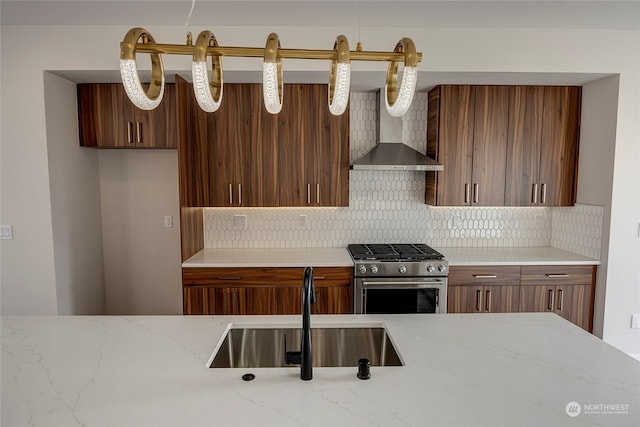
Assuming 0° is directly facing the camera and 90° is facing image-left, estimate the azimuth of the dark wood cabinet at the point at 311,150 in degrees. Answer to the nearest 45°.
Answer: approximately 0°

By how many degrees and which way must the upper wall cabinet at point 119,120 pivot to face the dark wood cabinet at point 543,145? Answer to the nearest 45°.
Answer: approximately 45° to its left

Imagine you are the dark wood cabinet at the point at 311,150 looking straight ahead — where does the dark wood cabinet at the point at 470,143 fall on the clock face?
the dark wood cabinet at the point at 470,143 is roughly at 9 o'clock from the dark wood cabinet at the point at 311,150.

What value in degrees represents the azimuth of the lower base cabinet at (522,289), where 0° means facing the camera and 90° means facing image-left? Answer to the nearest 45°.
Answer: approximately 0°

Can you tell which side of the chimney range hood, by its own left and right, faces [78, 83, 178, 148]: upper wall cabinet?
right

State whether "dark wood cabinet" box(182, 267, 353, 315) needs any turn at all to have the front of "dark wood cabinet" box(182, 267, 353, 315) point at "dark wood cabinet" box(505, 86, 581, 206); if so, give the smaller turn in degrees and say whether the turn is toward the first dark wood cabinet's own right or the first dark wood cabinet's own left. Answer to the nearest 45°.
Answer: approximately 90° to the first dark wood cabinet's own left

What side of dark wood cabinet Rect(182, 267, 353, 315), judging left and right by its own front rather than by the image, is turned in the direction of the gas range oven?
left
